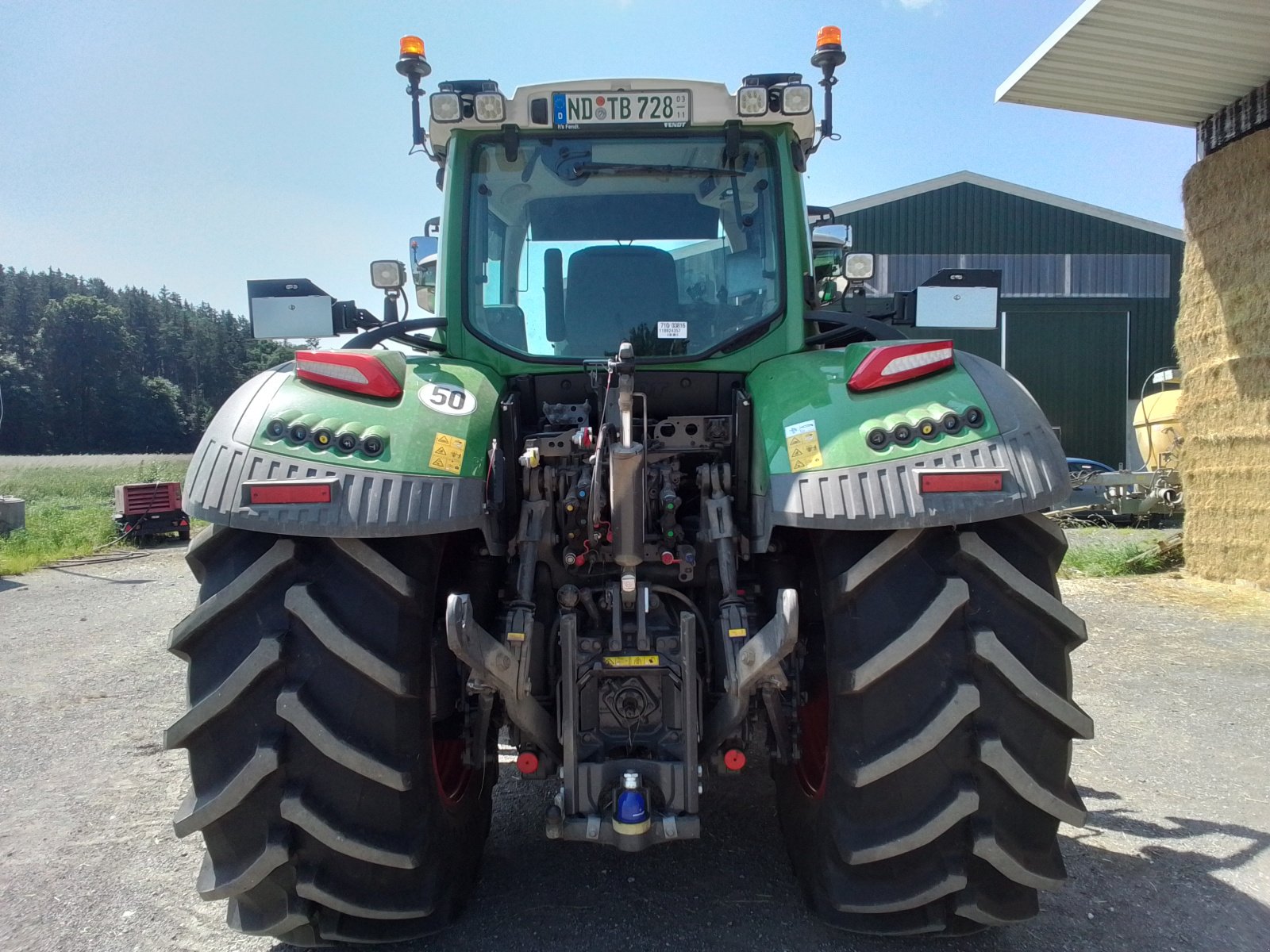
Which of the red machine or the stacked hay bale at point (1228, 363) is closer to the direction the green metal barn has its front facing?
the stacked hay bale

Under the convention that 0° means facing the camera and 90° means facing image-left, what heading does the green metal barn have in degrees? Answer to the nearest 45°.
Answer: approximately 0°

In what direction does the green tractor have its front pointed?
away from the camera

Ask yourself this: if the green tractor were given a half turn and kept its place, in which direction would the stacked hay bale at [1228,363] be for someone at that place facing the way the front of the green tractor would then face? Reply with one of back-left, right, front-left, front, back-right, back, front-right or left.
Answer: back-left

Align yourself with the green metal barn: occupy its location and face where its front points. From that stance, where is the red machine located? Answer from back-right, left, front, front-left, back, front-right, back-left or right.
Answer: front-right

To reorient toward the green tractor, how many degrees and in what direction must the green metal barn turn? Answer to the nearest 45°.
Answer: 0° — it already faces it

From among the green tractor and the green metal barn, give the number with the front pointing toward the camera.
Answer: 1

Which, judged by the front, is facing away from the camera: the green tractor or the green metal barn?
the green tractor

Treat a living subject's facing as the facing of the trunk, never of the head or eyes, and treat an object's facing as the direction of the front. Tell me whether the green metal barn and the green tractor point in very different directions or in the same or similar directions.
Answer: very different directions

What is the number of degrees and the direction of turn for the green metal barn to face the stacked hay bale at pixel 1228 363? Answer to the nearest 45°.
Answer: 0° — it already faces it

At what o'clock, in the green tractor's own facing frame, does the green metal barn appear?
The green metal barn is roughly at 1 o'clock from the green tractor.
